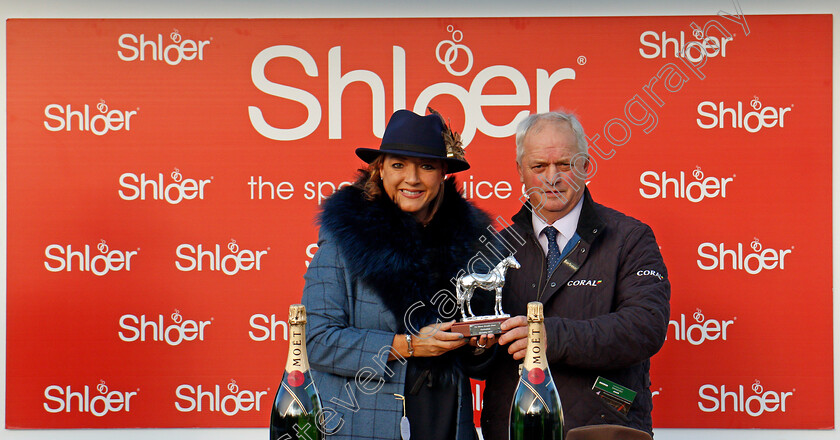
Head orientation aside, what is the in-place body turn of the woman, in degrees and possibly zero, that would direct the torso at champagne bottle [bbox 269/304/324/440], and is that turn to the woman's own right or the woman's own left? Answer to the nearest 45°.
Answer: approximately 45° to the woman's own right

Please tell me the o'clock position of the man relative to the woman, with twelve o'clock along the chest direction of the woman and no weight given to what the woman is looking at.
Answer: The man is roughly at 10 o'clock from the woman.

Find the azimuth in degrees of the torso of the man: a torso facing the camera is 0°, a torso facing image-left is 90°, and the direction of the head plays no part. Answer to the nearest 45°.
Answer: approximately 45°

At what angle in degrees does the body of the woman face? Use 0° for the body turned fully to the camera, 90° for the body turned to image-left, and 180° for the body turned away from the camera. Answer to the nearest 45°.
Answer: approximately 315°

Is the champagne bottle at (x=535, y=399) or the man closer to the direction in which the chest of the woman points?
the champagne bottle

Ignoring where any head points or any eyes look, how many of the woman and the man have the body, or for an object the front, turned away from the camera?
0
